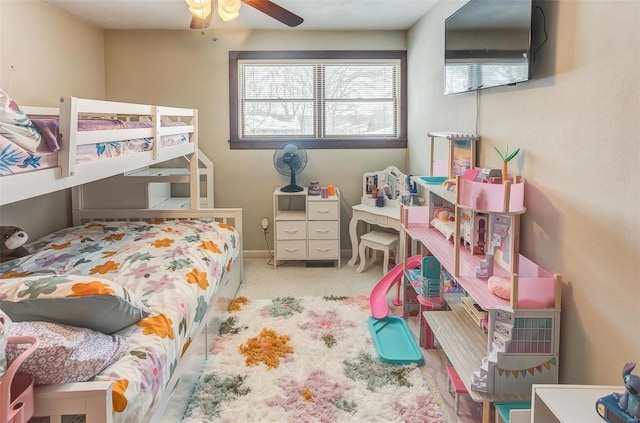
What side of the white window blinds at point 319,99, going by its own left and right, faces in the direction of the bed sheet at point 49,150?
front

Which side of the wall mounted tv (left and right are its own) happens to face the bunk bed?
front

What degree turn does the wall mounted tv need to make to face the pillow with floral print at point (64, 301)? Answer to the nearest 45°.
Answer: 0° — it already faces it

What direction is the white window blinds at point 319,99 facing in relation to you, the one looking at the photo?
facing the viewer

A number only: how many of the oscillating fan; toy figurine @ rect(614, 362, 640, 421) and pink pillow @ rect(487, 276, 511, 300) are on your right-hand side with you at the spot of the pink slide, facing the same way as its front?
1

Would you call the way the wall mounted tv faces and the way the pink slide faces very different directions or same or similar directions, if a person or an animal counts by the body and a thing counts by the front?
same or similar directions

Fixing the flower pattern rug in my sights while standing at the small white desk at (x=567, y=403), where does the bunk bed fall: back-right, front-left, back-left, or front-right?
front-left

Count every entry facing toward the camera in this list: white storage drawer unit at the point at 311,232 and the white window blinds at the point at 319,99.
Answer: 2

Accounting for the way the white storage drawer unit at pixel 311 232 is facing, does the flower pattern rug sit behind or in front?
in front

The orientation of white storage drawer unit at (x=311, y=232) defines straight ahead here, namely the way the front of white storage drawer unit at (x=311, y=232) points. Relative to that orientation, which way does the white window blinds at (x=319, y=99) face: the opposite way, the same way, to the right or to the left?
the same way

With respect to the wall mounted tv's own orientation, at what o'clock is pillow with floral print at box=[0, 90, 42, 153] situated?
The pillow with floral print is roughly at 12 o'clock from the wall mounted tv.

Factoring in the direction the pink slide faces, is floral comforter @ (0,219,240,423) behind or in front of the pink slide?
in front

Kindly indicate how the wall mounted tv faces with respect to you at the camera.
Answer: facing the viewer and to the left of the viewer

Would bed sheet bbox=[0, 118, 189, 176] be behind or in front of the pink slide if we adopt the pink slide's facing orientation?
in front

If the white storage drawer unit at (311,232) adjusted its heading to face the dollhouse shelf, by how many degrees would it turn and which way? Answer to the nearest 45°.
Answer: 0° — it already faces it
